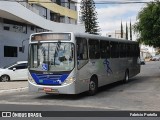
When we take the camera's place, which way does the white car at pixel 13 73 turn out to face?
facing to the left of the viewer

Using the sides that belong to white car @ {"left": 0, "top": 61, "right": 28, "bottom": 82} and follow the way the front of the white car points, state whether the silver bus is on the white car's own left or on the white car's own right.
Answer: on the white car's own left

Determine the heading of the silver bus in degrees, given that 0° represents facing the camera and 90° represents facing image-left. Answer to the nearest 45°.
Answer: approximately 45°

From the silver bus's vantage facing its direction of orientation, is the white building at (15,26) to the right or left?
on its right

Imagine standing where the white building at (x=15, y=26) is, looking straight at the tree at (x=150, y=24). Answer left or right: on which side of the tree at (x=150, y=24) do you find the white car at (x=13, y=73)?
right

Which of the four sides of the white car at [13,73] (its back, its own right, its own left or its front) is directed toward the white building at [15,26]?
right
